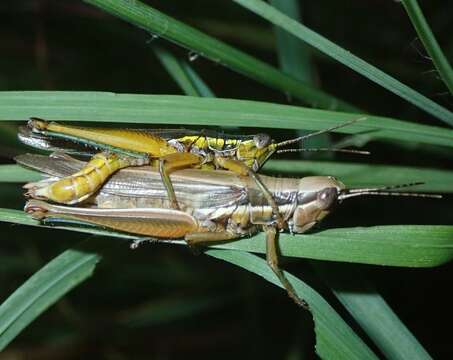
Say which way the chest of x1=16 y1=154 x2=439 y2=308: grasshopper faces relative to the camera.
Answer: to the viewer's right

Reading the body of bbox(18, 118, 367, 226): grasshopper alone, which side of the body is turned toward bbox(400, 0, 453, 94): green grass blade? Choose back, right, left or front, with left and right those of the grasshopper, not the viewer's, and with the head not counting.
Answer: front

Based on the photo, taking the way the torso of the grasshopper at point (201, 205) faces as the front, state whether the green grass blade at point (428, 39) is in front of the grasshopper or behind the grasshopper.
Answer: in front

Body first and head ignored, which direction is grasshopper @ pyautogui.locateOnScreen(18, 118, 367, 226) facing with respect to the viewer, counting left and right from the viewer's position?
facing to the right of the viewer
